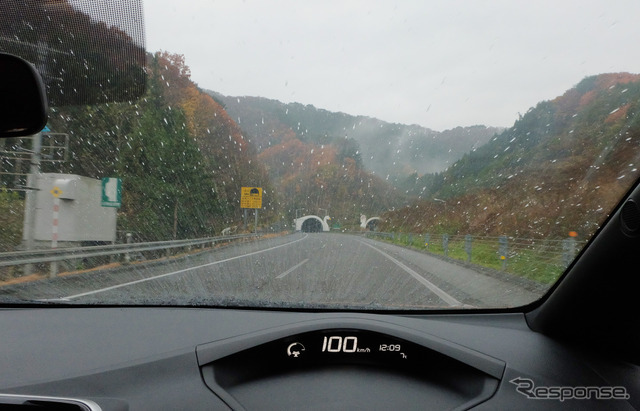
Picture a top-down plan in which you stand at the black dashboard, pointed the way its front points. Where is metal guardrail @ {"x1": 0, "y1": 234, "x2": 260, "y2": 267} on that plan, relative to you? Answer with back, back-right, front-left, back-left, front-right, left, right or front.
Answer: back-right

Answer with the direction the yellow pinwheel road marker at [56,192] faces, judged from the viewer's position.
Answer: facing the viewer

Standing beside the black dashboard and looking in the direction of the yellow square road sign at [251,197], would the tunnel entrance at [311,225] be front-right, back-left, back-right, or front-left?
front-right

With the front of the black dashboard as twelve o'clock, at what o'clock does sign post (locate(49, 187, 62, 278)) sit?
The sign post is roughly at 4 o'clock from the black dashboard.

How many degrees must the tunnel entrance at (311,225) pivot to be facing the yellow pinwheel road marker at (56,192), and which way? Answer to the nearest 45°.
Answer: approximately 45° to its right

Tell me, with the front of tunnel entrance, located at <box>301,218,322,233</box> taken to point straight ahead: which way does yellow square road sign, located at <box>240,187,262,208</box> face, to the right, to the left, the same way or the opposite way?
the same way

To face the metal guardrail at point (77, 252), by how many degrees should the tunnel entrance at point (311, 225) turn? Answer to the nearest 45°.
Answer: approximately 45° to its right

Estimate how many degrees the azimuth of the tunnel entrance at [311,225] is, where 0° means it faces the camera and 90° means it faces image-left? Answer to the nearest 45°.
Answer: approximately 0°

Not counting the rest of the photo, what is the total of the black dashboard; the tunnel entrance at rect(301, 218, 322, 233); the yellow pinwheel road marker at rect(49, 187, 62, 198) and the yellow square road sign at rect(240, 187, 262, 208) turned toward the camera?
4

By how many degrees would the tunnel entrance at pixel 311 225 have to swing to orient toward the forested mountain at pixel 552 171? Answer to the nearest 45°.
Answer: approximately 45° to its left

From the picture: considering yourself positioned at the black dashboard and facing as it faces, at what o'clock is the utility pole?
The utility pole is roughly at 4 o'clock from the black dashboard.

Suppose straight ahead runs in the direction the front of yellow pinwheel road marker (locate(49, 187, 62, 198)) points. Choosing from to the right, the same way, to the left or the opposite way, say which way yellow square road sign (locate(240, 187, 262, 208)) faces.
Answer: the same way
